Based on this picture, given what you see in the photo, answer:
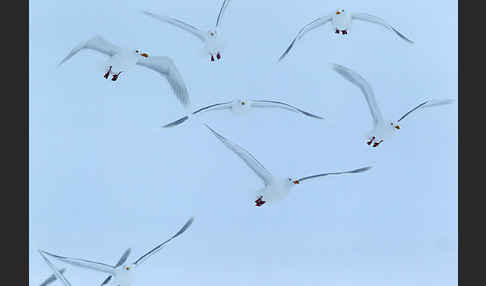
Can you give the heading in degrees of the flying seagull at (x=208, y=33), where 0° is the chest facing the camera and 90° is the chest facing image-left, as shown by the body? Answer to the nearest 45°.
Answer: approximately 0°

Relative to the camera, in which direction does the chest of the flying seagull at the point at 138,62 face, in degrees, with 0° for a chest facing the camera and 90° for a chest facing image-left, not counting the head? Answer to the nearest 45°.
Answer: approximately 315°

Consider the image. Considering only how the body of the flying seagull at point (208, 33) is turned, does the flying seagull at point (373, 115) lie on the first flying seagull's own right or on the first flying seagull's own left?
on the first flying seagull's own left

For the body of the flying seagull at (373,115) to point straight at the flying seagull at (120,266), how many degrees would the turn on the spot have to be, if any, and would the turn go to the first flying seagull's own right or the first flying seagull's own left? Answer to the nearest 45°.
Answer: approximately 135° to the first flying seagull's own right
